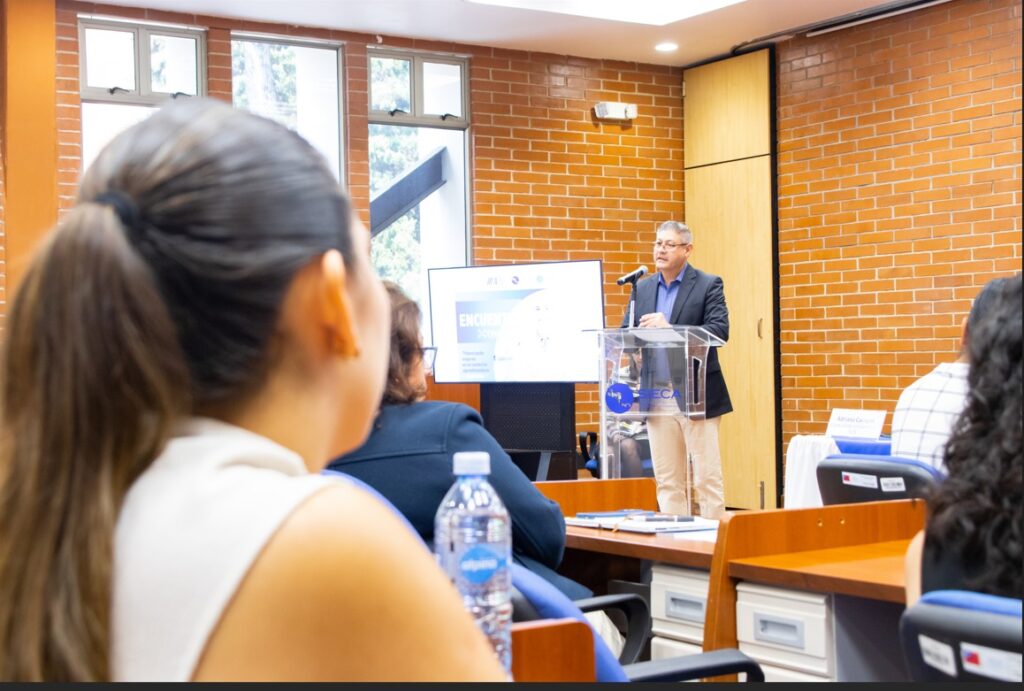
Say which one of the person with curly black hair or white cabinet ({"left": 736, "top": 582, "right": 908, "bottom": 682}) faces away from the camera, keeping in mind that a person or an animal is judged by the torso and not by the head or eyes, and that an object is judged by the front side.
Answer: the person with curly black hair

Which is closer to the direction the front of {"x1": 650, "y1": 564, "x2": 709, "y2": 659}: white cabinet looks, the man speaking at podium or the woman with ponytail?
the woman with ponytail

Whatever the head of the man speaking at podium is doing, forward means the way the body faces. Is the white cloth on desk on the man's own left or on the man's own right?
on the man's own left

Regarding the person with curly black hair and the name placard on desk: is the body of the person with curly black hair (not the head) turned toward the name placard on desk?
yes

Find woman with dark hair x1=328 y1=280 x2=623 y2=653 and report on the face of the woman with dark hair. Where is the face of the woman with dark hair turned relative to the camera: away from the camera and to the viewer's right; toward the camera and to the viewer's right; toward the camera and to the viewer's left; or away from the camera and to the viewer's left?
away from the camera and to the viewer's right

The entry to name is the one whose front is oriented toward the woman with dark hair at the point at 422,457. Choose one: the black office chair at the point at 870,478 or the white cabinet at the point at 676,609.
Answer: the white cabinet

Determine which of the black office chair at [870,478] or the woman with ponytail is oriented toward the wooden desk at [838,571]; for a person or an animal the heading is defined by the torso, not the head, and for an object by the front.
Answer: the woman with ponytail

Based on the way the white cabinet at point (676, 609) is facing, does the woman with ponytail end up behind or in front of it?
in front

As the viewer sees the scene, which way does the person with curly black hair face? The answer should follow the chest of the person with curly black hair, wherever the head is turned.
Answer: away from the camera

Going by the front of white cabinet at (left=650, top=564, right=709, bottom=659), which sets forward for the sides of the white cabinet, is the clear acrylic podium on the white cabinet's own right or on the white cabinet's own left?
on the white cabinet's own right

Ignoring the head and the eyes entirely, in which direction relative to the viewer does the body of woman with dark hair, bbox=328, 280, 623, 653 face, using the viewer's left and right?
facing away from the viewer and to the right of the viewer

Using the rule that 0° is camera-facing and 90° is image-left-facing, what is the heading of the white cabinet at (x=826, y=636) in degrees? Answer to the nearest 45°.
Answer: approximately 45°

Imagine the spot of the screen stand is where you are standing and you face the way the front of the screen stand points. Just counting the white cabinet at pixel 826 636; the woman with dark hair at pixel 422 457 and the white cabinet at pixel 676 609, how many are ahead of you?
3

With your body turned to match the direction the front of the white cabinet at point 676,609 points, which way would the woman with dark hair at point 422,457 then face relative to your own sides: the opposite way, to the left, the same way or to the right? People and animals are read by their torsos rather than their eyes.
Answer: the opposite way

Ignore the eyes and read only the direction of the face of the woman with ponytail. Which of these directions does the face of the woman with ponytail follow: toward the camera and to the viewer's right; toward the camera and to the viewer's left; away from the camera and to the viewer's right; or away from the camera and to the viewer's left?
away from the camera and to the viewer's right

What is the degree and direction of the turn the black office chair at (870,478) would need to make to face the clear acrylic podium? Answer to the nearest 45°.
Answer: approximately 45° to its left

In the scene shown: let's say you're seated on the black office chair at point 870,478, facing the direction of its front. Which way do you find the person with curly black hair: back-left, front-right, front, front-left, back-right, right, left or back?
back
